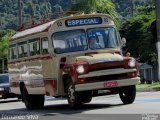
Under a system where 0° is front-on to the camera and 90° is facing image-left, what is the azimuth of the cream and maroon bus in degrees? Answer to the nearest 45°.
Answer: approximately 315°
